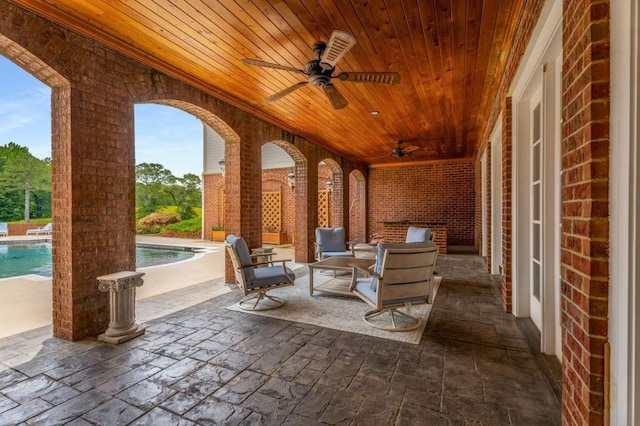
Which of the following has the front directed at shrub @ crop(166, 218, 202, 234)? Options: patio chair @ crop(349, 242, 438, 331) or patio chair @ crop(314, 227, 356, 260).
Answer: patio chair @ crop(349, 242, 438, 331)

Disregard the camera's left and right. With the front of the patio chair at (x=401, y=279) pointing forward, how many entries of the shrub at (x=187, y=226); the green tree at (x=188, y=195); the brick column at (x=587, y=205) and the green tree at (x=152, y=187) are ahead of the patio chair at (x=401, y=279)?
3

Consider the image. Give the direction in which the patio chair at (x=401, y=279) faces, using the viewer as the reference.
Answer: facing away from the viewer and to the left of the viewer

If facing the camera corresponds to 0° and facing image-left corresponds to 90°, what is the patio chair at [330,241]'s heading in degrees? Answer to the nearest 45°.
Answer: approximately 315°

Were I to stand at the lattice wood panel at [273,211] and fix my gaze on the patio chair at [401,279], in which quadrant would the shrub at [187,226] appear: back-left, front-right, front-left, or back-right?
back-right

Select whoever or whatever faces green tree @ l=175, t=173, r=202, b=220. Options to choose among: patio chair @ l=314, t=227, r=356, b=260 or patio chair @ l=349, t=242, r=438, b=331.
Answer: patio chair @ l=349, t=242, r=438, b=331

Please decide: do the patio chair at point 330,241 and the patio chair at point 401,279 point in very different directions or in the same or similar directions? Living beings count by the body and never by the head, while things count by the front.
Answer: very different directions

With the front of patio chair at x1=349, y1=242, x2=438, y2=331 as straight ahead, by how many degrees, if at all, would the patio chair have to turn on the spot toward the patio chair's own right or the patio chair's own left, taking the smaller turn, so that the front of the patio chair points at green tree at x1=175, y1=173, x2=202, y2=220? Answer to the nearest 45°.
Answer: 0° — it already faces it

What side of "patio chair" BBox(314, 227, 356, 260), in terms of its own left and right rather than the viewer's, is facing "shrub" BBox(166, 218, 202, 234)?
back

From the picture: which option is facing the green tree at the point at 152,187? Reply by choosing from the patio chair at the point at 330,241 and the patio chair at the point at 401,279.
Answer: the patio chair at the point at 401,279

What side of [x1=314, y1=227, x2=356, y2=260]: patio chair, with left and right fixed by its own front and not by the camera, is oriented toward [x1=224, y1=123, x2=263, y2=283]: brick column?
right

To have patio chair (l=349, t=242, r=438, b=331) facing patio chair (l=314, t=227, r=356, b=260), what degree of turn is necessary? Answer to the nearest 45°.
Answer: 0° — it already faces it

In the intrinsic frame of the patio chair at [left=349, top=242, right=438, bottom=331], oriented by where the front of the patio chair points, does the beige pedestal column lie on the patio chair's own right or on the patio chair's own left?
on the patio chair's own left

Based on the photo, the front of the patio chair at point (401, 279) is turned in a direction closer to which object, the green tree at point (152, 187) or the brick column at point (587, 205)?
the green tree
